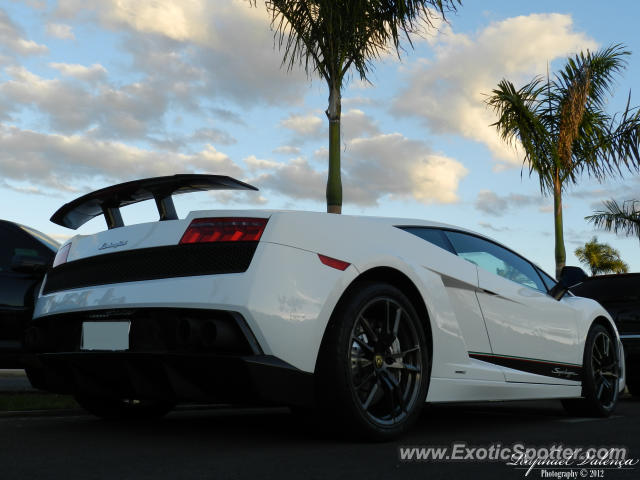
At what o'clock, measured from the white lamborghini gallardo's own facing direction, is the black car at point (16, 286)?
The black car is roughly at 9 o'clock from the white lamborghini gallardo.

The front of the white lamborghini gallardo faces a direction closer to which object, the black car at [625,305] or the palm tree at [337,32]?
the black car

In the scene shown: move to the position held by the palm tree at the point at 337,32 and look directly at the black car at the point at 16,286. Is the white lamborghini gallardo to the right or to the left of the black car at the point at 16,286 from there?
left

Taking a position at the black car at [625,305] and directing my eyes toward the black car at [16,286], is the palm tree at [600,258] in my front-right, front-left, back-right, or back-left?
back-right

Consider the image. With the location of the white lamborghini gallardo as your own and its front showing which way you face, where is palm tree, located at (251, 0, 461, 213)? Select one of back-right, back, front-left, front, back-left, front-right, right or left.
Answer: front-left

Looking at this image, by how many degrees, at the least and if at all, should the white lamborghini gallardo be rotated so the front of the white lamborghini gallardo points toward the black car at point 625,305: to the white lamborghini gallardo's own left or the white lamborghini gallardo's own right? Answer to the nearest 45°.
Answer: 0° — it already faces it

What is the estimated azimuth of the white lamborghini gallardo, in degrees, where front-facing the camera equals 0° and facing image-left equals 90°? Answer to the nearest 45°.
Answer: approximately 225°

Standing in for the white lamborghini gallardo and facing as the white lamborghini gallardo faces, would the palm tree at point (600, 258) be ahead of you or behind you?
ahead
